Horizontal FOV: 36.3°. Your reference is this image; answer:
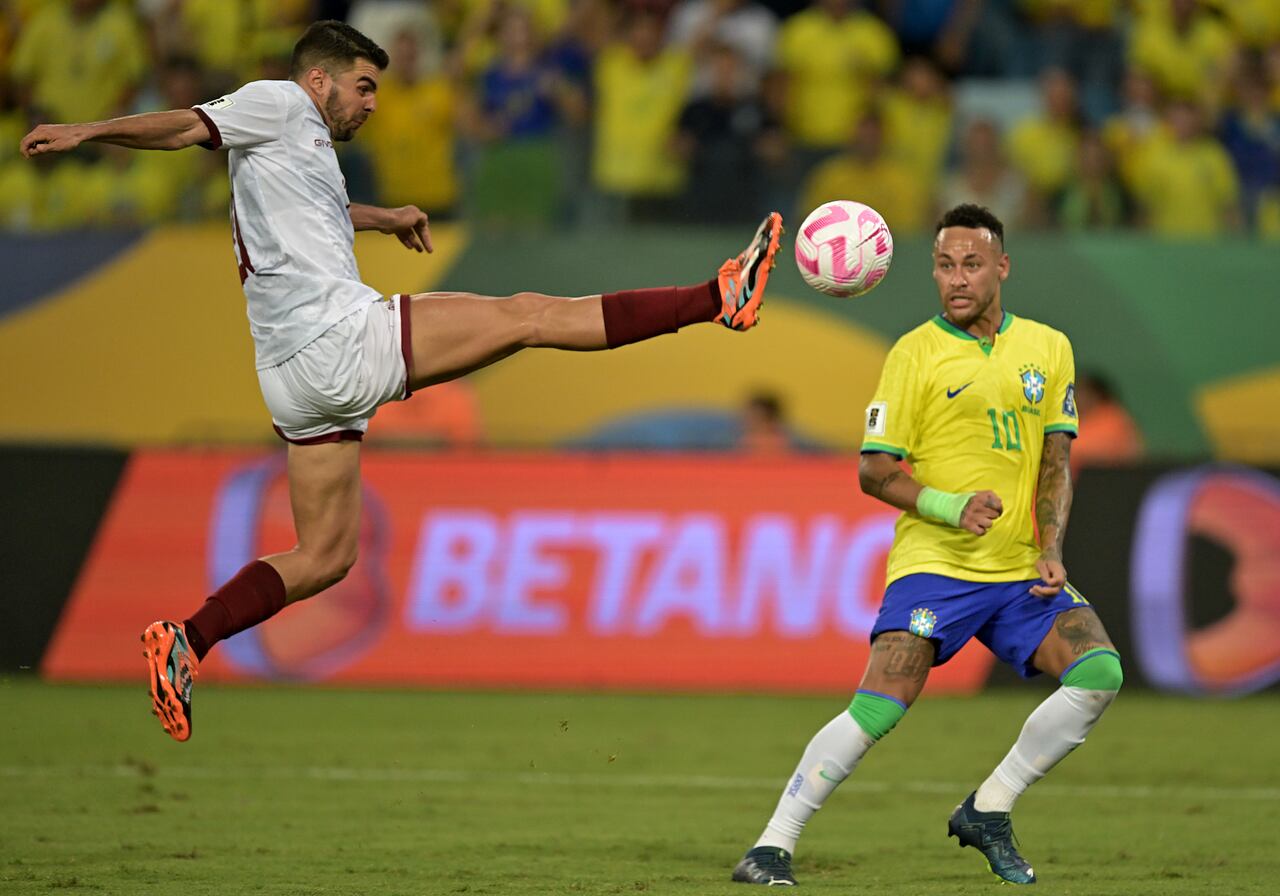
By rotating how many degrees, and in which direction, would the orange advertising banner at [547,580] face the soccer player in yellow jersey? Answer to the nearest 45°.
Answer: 0° — it already faces them

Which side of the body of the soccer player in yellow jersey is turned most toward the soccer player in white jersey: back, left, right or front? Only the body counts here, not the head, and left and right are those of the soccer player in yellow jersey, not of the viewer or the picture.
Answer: right

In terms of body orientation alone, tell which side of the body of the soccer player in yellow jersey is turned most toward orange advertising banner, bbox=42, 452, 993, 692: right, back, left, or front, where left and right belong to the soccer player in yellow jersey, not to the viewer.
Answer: back

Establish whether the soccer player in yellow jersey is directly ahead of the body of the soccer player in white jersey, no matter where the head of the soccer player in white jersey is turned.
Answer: yes

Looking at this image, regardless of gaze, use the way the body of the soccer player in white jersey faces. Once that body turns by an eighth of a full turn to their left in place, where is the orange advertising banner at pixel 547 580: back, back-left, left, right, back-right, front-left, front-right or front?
front-left

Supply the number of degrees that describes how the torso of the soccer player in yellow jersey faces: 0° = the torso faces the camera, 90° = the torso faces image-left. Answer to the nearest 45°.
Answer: approximately 0°

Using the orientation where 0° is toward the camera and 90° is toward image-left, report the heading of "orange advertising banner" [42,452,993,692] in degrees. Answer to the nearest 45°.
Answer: approximately 0°

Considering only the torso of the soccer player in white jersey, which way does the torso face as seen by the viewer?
to the viewer's right

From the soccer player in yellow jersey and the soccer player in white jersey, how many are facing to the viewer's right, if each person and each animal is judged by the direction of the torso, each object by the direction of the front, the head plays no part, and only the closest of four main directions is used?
1

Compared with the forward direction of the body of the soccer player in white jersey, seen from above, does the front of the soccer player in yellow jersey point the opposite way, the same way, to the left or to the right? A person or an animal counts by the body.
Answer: to the right
